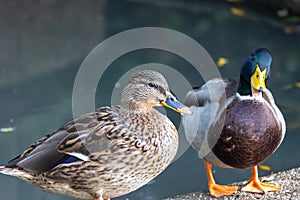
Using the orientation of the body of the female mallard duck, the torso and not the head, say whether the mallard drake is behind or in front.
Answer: in front

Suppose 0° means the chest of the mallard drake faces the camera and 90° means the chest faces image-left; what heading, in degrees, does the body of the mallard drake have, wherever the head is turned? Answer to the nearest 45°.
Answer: approximately 315°

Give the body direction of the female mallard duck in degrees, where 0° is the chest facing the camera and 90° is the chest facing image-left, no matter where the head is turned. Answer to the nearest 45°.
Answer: approximately 270°

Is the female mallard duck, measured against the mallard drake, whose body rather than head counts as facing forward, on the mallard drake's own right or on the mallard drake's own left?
on the mallard drake's own right

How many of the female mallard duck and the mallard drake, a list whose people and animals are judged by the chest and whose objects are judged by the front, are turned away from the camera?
0
